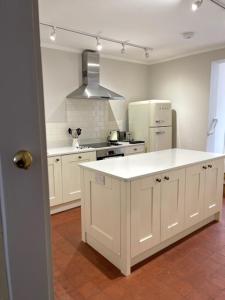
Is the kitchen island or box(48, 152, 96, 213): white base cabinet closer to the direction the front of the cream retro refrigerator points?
the kitchen island

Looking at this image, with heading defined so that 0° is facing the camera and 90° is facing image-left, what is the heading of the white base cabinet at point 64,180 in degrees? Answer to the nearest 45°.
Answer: approximately 315°

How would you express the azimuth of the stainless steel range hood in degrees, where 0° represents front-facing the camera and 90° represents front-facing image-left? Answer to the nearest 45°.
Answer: approximately 315°

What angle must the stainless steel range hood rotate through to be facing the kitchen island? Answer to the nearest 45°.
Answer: approximately 45° to its right

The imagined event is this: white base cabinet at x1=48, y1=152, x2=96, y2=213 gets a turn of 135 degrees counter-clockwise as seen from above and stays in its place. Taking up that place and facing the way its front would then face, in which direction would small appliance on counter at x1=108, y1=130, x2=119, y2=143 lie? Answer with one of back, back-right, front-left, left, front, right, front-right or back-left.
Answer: front-right

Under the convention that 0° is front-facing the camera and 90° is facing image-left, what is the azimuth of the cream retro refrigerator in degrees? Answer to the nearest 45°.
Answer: approximately 315°
